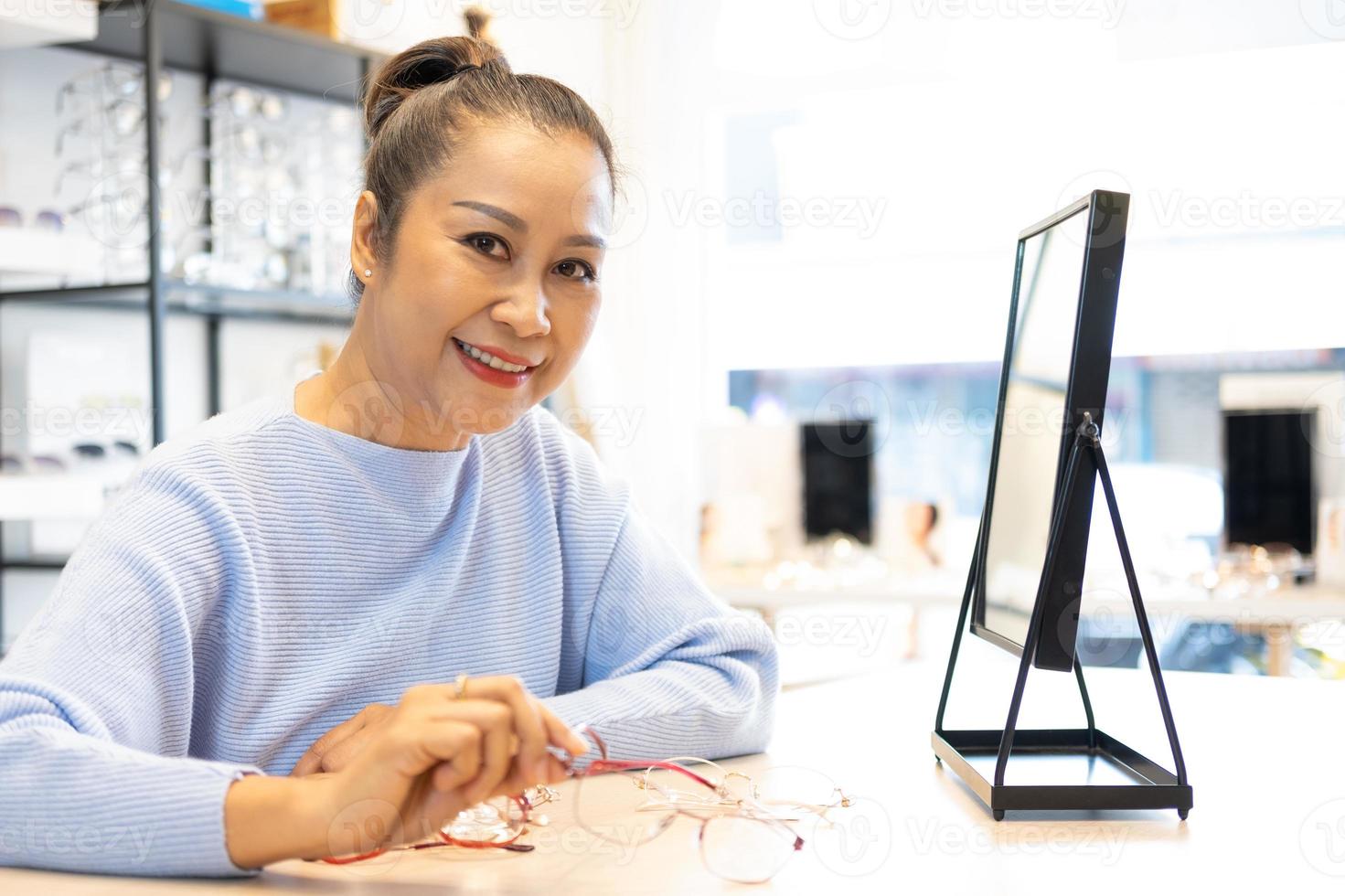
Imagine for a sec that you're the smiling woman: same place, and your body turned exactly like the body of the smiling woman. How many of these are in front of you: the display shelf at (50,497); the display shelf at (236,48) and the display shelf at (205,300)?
0

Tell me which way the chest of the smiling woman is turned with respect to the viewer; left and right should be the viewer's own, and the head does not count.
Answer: facing the viewer and to the right of the viewer

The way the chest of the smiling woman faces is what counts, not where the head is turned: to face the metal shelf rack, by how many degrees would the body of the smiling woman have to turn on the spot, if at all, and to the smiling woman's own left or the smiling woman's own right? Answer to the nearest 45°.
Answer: approximately 135° to the smiling woman's own left

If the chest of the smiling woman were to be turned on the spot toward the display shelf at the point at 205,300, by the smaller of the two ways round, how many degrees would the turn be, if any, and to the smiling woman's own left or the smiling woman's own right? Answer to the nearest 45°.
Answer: approximately 135° to the smiling woman's own left

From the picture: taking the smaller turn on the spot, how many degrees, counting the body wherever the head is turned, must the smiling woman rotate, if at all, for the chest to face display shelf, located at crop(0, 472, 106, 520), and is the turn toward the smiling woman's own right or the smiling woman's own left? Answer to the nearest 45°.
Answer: approximately 180°

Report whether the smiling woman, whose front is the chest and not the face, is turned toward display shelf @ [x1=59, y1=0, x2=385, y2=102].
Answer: no
